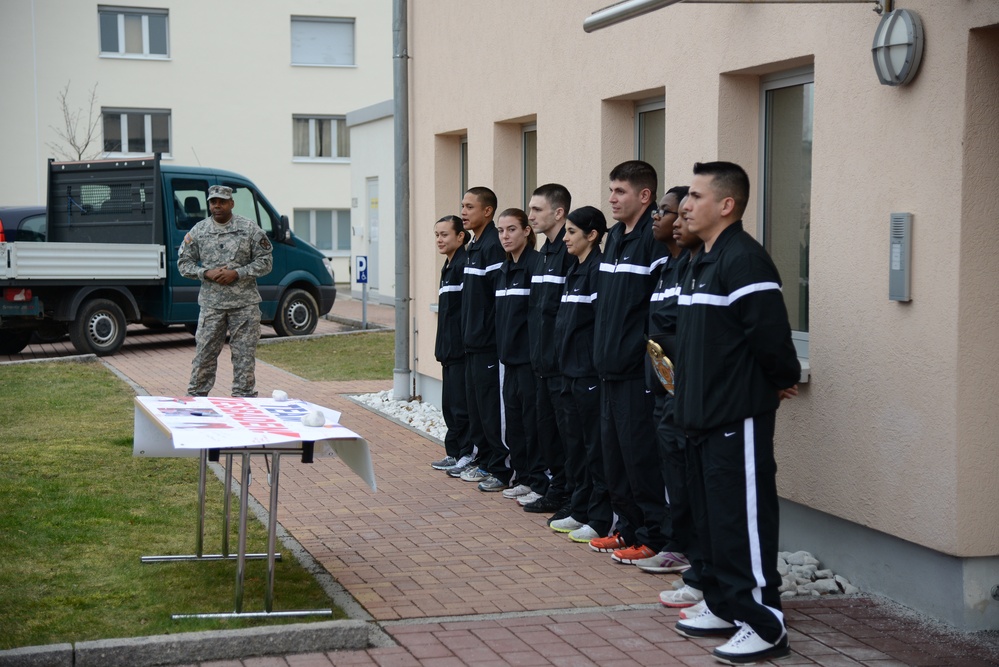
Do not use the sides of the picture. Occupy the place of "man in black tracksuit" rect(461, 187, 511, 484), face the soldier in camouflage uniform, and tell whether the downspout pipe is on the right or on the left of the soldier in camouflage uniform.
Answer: right

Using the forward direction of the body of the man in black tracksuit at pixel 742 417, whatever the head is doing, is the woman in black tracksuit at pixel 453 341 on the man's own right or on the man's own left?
on the man's own right

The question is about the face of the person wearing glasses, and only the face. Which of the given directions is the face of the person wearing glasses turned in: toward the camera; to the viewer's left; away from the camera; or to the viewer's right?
to the viewer's left

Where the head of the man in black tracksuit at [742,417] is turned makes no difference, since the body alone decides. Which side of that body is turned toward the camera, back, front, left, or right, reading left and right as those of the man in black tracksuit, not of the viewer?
left

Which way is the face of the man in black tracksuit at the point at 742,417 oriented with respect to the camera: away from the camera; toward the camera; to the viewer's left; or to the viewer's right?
to the viewer's left

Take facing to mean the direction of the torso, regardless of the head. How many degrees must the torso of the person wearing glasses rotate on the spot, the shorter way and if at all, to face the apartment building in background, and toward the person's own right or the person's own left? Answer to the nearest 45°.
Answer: approximately 45° to the person's own right

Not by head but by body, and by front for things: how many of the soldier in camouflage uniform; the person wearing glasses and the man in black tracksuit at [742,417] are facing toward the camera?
1

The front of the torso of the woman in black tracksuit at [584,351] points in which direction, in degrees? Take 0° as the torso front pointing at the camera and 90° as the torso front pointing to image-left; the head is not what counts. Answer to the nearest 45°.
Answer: approximately 45°

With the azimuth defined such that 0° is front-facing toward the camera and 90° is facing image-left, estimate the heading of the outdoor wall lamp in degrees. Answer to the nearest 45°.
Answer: approximately 45°

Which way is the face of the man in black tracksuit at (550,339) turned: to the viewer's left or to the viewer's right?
to the viewer's left

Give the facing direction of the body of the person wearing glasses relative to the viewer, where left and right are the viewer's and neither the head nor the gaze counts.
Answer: facing to the left of the viewer

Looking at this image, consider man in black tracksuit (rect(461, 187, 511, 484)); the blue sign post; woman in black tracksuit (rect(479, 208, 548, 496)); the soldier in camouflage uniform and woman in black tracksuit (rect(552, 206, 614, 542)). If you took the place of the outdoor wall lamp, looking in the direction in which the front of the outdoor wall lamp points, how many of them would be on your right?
5
